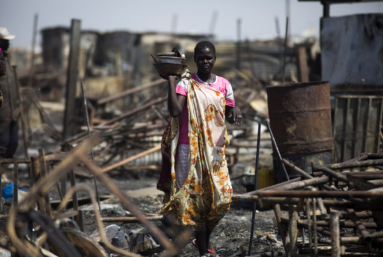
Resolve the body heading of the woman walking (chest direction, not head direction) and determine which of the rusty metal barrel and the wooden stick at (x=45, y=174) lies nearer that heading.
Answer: the wooden stick

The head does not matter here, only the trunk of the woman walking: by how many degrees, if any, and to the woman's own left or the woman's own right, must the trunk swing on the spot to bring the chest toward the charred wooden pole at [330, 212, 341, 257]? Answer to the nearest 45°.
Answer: approximately 45° to the woman's own left

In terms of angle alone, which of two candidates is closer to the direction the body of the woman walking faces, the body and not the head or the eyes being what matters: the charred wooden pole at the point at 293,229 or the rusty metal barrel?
the charred wooden pole

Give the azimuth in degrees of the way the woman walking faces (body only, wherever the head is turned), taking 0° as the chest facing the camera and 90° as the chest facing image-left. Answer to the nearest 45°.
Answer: approximately 0°

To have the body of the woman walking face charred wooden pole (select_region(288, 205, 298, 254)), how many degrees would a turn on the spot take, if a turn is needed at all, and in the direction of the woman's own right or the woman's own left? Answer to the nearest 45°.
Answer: approximately 45° to the woman's own left

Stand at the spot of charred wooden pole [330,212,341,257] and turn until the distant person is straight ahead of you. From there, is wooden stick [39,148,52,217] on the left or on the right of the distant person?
left

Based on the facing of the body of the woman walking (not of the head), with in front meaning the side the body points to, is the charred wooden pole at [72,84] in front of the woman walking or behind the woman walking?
behind
